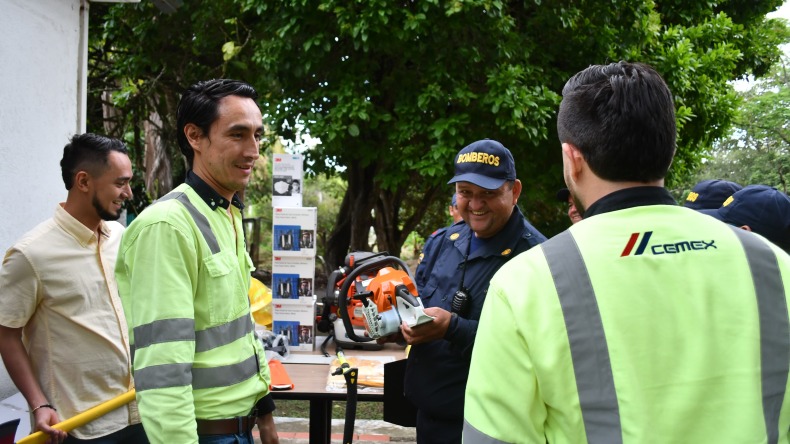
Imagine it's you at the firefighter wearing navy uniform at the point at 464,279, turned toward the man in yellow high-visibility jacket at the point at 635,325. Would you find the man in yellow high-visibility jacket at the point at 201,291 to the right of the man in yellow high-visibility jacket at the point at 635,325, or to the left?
right

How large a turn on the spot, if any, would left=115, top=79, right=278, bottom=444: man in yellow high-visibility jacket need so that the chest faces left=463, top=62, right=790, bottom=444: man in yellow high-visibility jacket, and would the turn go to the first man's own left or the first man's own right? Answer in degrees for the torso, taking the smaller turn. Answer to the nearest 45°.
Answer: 0° — they already face them

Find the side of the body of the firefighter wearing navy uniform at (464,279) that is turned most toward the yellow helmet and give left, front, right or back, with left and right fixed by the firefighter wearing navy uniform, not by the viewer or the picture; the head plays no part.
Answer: right

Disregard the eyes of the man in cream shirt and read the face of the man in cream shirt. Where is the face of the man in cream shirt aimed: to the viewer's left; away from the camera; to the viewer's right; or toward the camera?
to the viewer's right

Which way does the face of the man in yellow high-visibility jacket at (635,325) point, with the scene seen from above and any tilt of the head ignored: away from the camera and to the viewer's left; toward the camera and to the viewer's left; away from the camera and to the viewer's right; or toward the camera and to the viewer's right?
away from the camera and to the viewer's left

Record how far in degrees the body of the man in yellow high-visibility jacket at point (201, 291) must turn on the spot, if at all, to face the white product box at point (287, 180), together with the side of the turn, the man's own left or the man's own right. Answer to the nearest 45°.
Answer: approximately 135° to the man's own left

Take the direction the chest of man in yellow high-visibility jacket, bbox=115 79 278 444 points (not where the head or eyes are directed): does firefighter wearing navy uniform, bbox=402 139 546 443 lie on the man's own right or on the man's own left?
on the man's own left

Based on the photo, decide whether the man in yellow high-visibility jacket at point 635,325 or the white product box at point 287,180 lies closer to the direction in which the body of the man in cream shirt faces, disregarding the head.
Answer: the man in yellow high-visibility jacket

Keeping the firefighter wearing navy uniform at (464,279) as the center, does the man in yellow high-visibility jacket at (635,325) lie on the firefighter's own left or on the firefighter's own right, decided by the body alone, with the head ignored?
on the firefighter's own left

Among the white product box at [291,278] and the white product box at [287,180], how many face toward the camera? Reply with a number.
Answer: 2

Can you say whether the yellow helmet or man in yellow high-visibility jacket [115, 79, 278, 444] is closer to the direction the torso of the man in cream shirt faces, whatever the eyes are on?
the man in yellow high-visibility jacket
